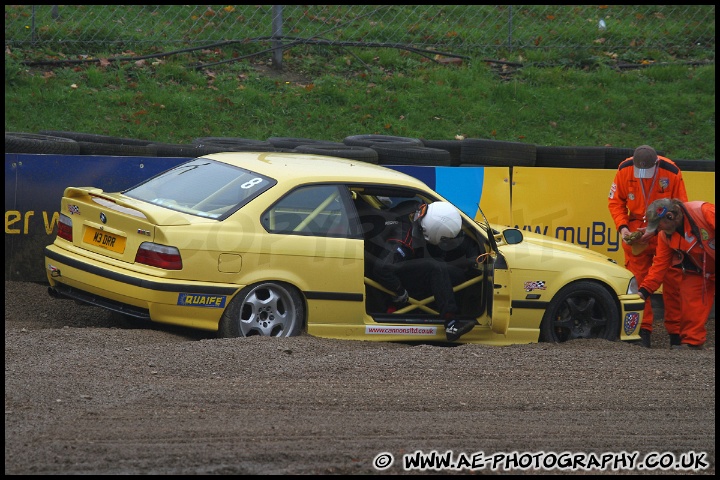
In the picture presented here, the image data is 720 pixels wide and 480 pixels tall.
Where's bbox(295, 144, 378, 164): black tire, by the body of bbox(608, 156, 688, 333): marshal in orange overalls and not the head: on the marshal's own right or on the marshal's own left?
on the marshal's own right

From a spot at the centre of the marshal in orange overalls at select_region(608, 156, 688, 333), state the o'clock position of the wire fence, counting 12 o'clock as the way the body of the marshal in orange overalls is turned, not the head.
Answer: The wire fence is roughly at 5 o'clock from the marshal in orange overalls.

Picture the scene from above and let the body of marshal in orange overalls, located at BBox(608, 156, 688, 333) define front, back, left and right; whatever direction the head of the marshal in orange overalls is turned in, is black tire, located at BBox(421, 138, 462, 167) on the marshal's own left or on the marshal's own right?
on the marshal's own right

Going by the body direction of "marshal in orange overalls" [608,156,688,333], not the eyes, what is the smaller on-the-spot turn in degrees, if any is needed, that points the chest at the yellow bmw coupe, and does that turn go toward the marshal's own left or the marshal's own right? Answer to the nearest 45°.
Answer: approximately 45° to the marshal's own right

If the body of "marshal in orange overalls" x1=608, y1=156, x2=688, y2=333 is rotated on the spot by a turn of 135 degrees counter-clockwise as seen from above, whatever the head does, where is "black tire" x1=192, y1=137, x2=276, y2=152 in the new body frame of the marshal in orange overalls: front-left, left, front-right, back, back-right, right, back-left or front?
back-left

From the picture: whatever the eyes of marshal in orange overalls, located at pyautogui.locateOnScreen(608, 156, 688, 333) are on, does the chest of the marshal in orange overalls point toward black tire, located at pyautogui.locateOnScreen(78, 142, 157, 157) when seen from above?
no

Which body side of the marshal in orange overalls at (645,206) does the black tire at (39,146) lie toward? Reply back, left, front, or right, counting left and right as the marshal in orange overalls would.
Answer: right

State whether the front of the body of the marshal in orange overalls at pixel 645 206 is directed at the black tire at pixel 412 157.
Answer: no

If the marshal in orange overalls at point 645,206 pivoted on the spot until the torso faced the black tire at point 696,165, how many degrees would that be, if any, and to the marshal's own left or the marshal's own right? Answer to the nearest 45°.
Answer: approximately 180°

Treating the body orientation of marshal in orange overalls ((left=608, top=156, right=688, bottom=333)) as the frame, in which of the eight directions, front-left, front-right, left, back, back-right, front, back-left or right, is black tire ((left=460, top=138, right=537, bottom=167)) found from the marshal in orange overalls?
back-right

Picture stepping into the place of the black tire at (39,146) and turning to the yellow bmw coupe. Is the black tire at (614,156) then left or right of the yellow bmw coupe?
left

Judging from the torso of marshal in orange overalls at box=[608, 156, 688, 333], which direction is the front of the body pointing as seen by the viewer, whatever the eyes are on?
toward the camera

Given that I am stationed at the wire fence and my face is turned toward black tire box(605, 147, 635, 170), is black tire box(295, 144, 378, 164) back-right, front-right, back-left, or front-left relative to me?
front-right

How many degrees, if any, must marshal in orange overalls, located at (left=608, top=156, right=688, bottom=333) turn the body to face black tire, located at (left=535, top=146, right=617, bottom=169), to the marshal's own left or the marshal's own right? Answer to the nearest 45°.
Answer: approximately 135° to the marshal's own right

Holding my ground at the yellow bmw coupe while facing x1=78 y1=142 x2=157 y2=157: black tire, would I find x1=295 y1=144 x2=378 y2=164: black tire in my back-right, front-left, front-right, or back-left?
front-right

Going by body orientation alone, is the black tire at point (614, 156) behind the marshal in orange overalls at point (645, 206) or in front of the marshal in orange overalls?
behind
